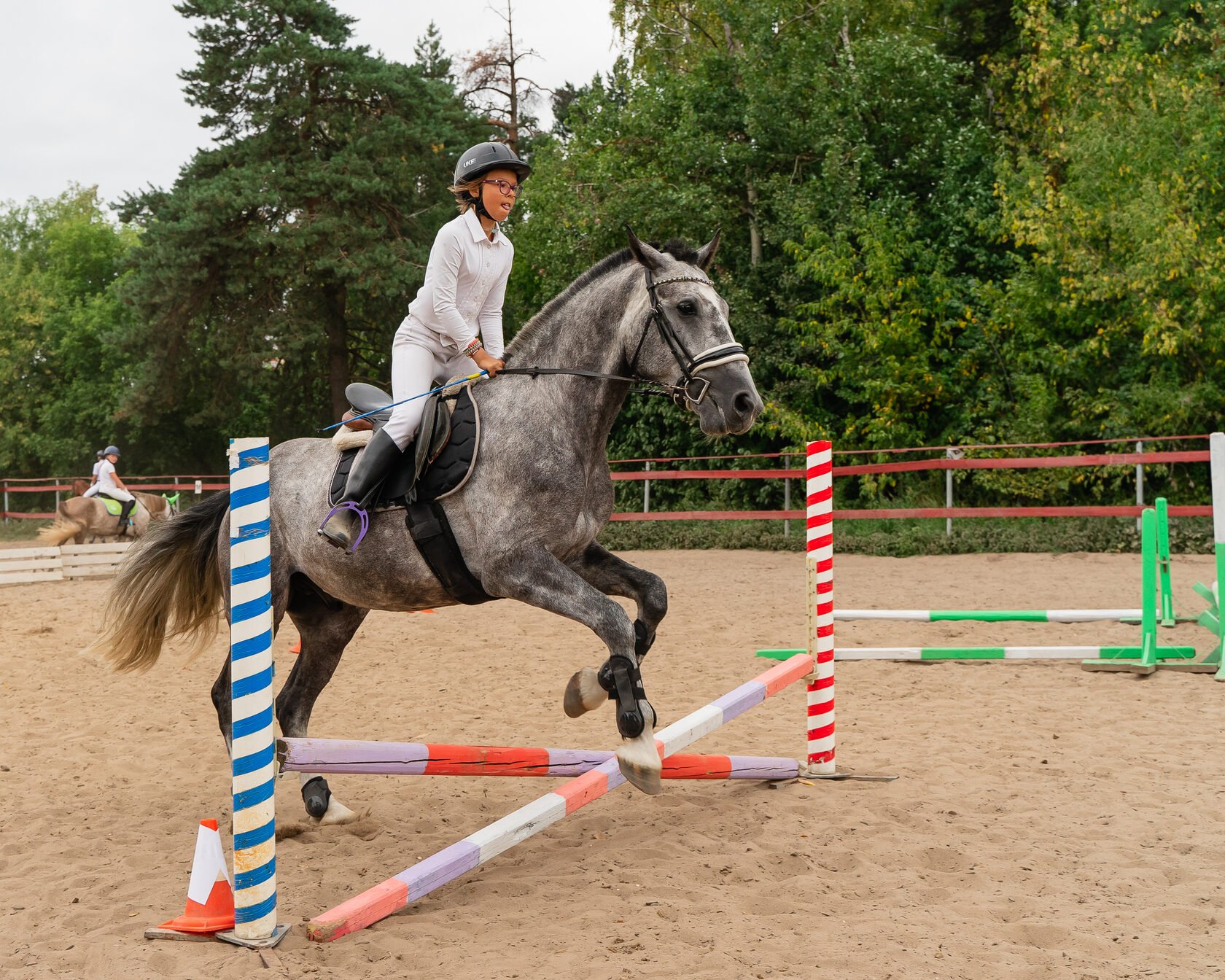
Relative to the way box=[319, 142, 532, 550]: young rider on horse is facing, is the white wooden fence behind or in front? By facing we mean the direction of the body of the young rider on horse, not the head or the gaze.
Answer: behind

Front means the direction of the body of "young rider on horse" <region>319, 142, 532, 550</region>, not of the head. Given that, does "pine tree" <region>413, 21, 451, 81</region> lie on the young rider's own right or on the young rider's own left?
on the young rider's own left

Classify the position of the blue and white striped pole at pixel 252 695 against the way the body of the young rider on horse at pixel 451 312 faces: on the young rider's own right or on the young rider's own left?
on the young rider's own right

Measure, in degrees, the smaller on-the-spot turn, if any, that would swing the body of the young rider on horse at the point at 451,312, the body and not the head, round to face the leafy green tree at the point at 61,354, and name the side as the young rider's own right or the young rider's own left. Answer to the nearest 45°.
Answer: approximately 135° to the young rider's own left

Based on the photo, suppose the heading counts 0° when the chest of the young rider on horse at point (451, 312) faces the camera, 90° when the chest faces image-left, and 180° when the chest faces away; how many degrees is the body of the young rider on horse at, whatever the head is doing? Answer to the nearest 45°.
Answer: approximately 315°

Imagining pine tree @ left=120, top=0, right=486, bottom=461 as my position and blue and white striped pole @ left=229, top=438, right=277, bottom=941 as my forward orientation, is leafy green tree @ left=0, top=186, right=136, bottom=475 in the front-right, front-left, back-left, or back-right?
back-right

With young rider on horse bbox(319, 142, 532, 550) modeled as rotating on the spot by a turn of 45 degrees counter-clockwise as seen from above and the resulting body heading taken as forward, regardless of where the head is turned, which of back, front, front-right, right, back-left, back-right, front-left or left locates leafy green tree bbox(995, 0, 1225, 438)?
front-left

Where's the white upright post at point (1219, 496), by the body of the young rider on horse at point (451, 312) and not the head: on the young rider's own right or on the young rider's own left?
on the young rider's own left
